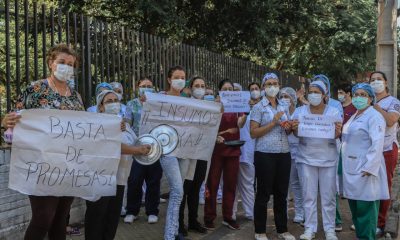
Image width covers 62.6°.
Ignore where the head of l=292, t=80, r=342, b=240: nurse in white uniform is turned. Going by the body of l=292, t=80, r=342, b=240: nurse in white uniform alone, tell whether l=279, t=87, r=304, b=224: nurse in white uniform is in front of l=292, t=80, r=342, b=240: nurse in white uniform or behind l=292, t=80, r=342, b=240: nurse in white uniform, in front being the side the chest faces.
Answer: behind

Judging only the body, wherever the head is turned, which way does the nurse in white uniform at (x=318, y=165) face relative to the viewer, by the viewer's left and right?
facing the viewer

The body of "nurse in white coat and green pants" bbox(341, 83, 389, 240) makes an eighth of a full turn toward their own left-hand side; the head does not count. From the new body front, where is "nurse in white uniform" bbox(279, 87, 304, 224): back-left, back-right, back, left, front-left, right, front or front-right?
back-right

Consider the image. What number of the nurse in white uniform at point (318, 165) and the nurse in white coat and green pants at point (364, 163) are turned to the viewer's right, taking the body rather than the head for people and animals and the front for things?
0

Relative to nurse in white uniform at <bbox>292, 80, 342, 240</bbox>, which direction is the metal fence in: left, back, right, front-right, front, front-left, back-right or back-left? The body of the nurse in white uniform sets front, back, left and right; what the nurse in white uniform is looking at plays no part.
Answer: right

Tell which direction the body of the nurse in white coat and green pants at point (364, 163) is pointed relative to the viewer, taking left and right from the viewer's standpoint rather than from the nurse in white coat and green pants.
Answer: facing the viewer and to the left of the viewer
